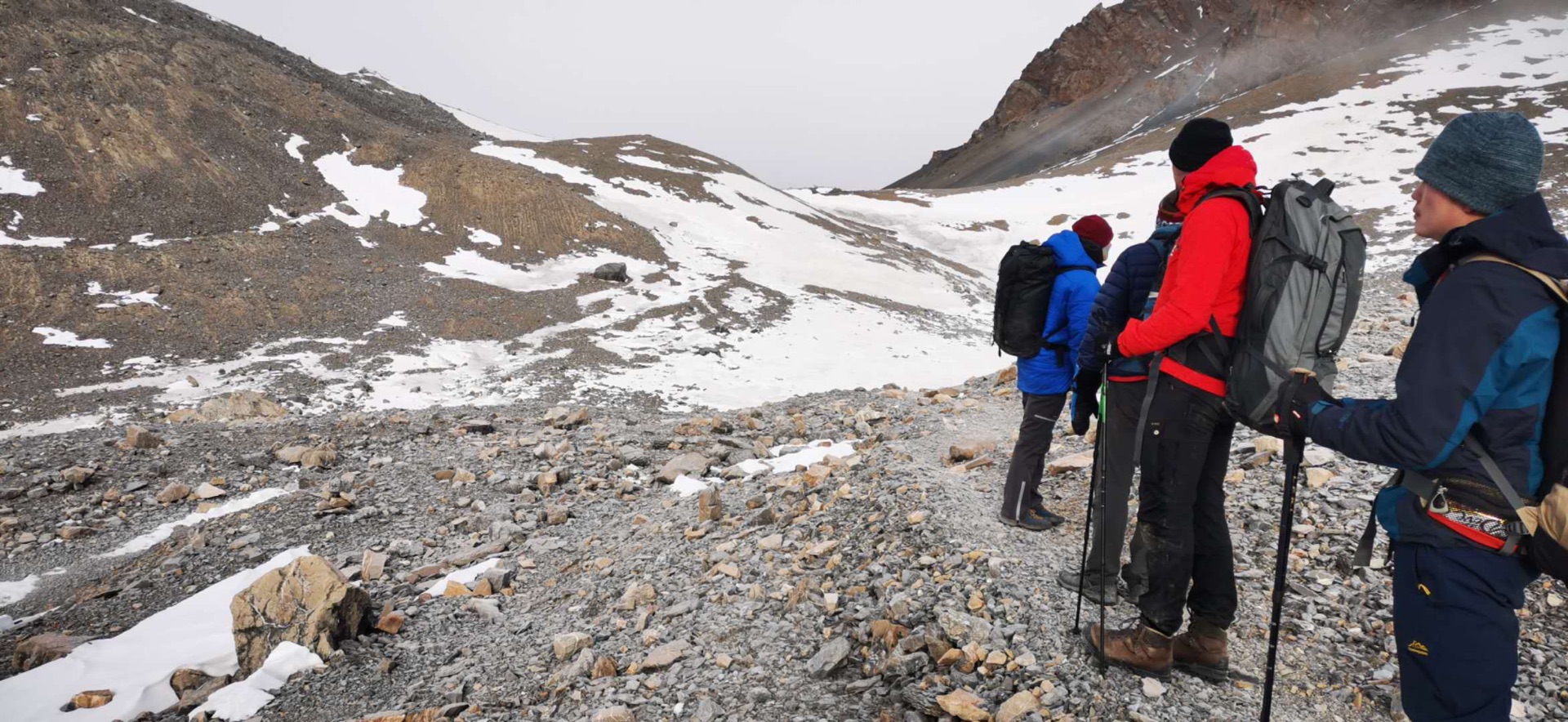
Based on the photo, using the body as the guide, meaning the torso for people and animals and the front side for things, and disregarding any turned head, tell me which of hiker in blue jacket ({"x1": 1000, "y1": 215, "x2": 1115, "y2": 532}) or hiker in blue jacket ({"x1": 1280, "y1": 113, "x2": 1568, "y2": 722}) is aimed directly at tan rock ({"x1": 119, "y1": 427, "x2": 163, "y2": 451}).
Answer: hiker in blue jacket ({"x1": 1280, "y1": 113, "x2": 1568, "y2": 722})

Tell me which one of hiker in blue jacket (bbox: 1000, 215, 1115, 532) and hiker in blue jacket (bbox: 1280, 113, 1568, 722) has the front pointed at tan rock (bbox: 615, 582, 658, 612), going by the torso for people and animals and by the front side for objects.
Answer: hiker in blue jacket (bbox: 1280, 113, 1568, 722)

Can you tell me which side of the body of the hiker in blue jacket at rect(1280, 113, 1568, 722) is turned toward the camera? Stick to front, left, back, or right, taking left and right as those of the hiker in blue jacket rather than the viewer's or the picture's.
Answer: left

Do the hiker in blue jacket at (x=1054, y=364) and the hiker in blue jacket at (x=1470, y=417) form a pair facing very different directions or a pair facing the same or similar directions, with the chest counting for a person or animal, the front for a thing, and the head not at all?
very different directions

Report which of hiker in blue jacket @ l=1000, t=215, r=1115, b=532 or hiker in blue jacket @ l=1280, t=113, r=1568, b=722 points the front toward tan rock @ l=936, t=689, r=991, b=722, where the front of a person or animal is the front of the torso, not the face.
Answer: hiker in blue jacket @ l=1280, t=113, r=1568, b=722

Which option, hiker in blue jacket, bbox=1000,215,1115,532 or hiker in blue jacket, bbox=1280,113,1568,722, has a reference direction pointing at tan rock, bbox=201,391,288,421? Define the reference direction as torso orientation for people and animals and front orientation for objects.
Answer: hiker in blue jacket, bbox=1280,113,1568,722

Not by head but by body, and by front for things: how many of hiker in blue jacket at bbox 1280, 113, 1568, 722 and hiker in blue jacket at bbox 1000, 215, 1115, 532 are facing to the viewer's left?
1
